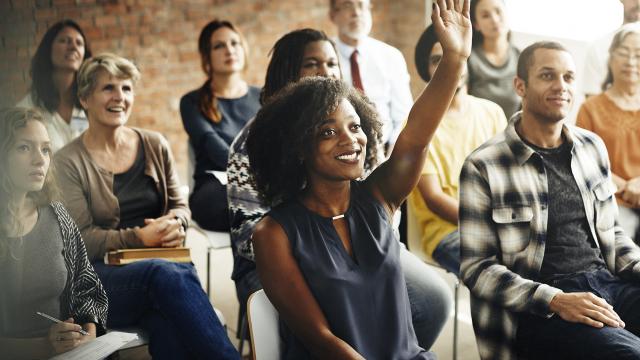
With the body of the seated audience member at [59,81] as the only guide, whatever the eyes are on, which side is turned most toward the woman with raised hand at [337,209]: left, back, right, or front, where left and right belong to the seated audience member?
front

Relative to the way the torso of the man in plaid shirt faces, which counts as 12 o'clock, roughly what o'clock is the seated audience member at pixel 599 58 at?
The seated audience member is roughly at 8 o'clock from the man in plaid shirt.

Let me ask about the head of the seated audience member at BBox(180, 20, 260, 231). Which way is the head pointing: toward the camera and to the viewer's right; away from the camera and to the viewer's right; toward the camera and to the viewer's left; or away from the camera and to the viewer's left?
toward the camera and to the viewer's right

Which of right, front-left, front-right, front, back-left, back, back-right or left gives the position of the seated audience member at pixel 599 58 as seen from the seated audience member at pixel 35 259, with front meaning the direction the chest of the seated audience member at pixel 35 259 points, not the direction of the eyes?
front-left

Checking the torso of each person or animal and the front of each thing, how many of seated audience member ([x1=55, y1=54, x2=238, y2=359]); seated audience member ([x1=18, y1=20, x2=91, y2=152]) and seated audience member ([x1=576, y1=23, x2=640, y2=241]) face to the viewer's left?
0

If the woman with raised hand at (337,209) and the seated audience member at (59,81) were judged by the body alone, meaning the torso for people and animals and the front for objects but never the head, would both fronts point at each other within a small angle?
no

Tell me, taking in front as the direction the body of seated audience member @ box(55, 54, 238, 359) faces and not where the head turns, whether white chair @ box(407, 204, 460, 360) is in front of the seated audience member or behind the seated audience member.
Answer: in front

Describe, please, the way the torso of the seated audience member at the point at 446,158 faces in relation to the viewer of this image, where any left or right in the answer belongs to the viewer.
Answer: facing the viewer and to the right of the viewer

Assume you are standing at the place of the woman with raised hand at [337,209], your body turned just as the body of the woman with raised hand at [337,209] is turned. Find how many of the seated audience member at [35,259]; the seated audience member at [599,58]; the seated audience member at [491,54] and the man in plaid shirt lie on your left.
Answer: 3

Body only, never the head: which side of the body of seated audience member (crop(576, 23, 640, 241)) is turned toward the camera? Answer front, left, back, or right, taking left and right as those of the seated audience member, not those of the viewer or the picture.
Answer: front

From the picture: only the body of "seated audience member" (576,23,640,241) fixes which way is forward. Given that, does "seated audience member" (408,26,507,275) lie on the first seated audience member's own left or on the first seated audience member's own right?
on the first seated audience member's own right

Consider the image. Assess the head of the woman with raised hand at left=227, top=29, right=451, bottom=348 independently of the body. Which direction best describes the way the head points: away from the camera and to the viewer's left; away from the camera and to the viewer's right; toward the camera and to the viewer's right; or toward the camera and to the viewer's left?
toward the camera and to the viewer's right

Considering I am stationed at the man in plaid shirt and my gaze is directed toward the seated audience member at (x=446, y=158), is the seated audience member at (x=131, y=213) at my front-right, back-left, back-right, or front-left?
front-left

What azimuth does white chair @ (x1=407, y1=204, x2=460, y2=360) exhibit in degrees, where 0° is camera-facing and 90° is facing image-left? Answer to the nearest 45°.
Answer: approximately 315°

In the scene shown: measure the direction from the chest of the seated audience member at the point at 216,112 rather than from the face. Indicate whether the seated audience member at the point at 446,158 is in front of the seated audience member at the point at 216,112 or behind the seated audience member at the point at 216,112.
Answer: in front

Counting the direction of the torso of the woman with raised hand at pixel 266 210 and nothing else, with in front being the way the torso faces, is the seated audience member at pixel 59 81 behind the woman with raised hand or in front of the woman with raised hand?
behind
